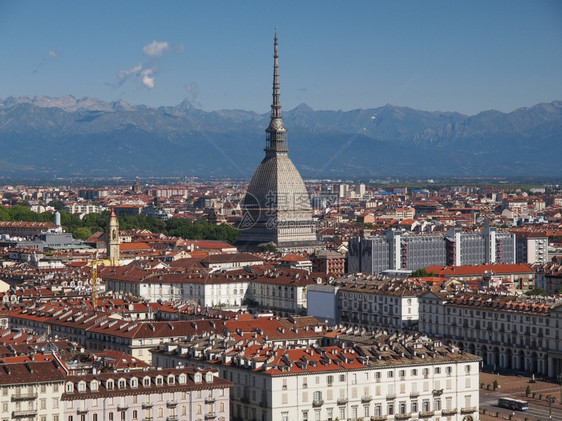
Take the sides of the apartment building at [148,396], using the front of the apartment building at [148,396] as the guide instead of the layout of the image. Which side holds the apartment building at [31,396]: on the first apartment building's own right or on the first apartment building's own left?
on the first apartment building's own right

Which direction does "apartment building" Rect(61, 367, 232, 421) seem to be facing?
toward the camera
